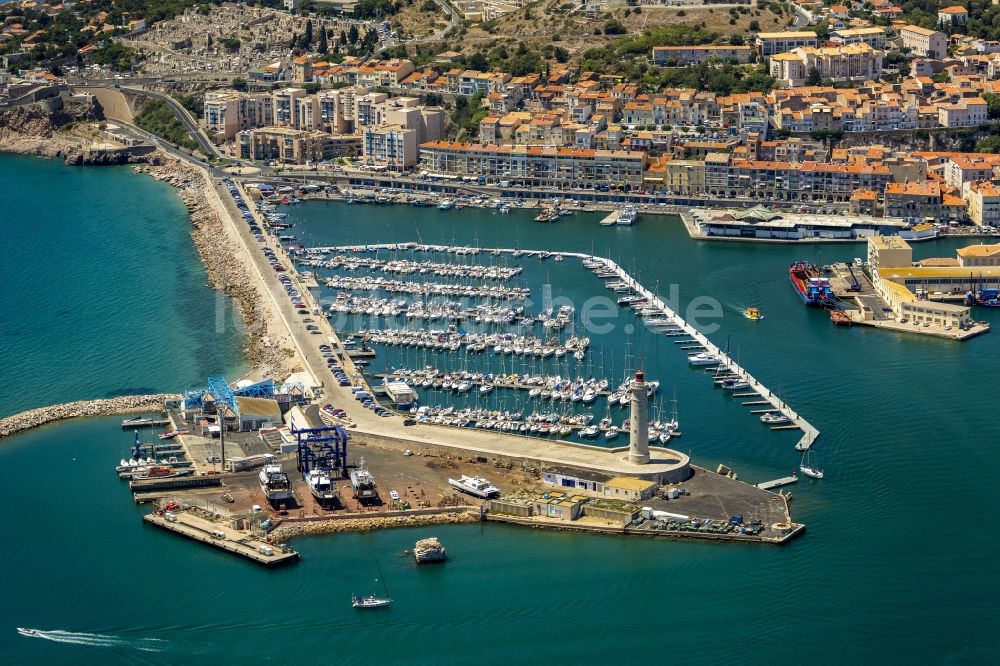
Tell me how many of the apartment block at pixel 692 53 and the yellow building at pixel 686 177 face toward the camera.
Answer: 2

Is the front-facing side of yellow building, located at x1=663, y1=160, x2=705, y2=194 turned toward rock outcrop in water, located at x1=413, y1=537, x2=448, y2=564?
yes

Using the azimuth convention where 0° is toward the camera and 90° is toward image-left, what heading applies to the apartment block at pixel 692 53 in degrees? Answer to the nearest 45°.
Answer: approximately 0°

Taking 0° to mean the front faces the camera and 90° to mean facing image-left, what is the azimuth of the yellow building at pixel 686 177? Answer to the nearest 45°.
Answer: approximately 0°

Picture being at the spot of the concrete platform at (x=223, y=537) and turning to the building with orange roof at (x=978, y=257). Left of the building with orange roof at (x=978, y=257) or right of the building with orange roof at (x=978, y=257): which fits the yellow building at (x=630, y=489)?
right

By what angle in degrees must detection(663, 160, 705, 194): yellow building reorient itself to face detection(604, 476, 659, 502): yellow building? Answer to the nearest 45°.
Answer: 0° — it already faces it

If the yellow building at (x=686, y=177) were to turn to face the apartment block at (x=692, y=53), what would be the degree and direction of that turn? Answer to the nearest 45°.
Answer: approximately 180°

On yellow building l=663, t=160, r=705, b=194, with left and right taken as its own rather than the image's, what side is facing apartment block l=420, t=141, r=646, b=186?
right

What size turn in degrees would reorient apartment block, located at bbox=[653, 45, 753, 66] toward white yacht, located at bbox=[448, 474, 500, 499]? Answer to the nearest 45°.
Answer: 0° — it already faces it
